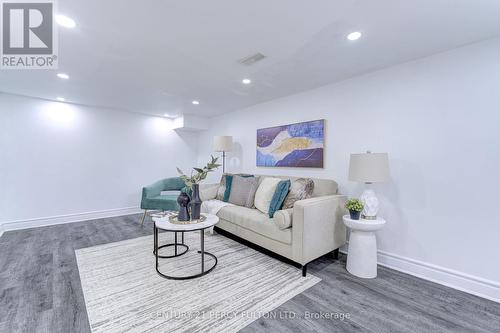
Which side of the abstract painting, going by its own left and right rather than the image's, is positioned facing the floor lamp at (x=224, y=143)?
right

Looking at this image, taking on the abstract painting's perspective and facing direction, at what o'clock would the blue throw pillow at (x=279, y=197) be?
The blue throw pillow is roughly at 11 o'clock from the abstract painting.

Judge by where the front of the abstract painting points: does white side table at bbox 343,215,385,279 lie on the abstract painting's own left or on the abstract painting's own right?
on the abstract painting's own left

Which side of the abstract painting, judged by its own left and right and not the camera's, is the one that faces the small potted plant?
left

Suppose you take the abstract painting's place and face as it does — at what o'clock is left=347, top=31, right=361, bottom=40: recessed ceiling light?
The recessed ceiling light is roughly at 10 o'clock from the abstract painting.

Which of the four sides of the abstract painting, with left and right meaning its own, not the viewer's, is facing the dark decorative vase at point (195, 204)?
front

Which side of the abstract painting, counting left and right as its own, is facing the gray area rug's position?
front

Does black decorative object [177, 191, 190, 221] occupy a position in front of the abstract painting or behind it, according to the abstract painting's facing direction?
in front

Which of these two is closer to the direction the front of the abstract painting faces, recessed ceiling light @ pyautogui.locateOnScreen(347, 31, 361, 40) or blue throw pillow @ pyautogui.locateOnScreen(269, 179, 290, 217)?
the blue throw pillow

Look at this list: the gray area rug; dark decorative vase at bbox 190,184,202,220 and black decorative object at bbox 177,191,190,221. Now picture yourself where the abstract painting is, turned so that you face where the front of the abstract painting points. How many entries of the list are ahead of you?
3

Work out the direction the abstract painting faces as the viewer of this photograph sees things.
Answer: facing the viewer and to the left of the viewer

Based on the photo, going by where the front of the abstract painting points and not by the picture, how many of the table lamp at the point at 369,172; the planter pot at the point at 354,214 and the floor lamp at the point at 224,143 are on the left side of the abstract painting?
2
